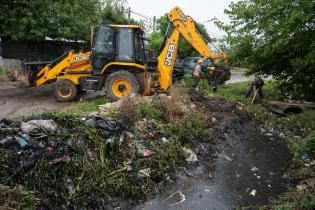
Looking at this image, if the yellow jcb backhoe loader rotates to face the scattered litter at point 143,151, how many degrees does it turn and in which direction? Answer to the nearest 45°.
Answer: approximately 90° to its left

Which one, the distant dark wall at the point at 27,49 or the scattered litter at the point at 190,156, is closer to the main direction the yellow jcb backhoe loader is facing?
the distant dark wall

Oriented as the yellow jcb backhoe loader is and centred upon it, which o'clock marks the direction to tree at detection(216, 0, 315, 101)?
The tree is roughly at 6 o'clock from the yellow jcb backhoe loader.

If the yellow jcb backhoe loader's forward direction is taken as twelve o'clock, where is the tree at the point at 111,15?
The tree is roughly at 3 o'clock from the yellow jcb backhoe loader.

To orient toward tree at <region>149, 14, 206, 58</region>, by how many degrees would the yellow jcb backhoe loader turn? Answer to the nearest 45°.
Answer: approximately 90° to its right

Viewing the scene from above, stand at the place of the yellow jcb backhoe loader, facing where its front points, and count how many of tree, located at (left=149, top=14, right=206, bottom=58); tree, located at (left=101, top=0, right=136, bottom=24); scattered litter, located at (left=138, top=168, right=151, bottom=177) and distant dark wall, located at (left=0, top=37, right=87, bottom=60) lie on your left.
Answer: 1

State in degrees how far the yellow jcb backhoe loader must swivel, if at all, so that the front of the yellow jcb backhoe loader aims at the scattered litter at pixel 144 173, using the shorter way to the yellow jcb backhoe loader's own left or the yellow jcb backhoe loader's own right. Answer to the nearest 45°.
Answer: approximately 90° to the yellow jcb backhoe loader's own left

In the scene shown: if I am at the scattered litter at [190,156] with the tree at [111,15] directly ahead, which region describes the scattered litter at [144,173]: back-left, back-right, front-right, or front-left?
back-left

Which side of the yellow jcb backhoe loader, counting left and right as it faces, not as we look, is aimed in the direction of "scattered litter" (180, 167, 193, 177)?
left

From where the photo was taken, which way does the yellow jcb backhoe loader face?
to the viewer's left
